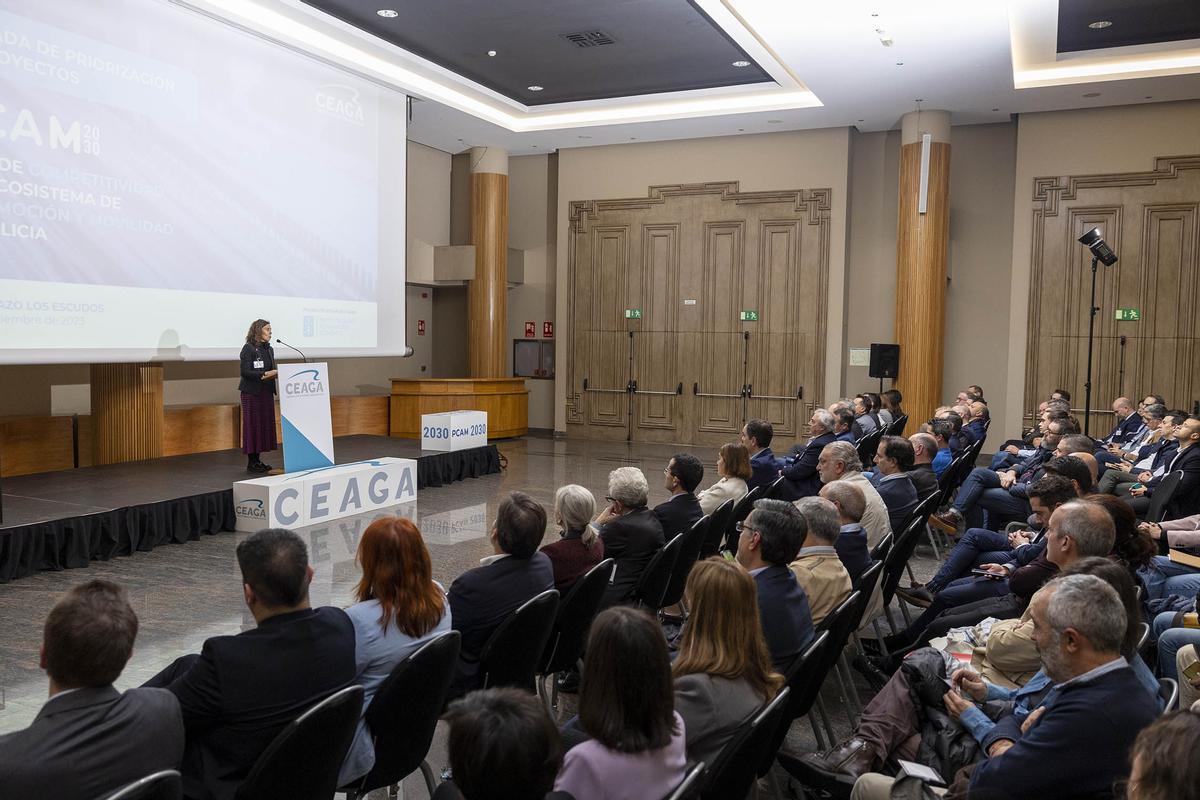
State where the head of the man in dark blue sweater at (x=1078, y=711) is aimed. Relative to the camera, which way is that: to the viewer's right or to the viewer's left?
to the viewer's left

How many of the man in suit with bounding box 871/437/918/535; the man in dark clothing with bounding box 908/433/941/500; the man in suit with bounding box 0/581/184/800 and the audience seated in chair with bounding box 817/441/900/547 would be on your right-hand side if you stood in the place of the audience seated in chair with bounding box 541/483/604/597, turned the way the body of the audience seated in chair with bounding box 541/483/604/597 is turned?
3

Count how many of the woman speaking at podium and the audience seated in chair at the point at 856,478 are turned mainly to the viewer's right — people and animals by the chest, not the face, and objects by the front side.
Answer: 1

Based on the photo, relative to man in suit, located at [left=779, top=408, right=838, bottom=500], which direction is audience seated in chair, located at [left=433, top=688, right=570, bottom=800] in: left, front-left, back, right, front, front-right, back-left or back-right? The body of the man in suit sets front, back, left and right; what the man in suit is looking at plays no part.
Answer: left

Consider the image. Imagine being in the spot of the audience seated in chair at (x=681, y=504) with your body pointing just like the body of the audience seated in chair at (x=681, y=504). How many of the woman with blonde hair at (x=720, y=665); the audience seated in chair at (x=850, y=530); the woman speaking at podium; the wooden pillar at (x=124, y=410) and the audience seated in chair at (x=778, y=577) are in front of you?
2

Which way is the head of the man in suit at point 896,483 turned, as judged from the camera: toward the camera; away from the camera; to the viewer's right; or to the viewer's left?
to the viewer's left

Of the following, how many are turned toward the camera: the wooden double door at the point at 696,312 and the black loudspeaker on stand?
2

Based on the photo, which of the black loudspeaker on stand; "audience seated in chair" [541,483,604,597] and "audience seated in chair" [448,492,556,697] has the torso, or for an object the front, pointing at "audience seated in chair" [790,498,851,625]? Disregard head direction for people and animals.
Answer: the black loudspeaker on stand

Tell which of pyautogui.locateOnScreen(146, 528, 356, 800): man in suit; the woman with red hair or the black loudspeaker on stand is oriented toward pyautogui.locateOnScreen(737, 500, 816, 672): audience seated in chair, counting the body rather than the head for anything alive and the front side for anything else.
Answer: the black loudspeaker on stand

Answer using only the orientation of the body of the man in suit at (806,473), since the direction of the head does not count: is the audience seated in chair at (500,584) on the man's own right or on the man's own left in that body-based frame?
on the man's own left

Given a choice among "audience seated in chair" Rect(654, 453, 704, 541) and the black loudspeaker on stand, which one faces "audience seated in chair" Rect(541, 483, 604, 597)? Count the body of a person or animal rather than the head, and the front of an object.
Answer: the black loudspeaker on stand

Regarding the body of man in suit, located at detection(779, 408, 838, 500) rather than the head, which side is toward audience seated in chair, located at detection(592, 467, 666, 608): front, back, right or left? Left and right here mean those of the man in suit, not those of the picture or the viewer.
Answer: left

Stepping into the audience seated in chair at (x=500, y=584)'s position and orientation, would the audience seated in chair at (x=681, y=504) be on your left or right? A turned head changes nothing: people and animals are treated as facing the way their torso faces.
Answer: on your right

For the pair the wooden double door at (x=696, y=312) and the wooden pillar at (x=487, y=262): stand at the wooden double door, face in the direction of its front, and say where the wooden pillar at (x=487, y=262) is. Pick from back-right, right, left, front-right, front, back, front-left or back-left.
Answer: right

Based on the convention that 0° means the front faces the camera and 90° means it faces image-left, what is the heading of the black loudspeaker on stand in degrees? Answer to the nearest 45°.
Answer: approximately 0°

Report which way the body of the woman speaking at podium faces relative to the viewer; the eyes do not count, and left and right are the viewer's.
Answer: facing to the right of the viewer

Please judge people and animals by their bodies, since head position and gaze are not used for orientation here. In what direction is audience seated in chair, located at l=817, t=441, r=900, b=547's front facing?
to the viewer's left

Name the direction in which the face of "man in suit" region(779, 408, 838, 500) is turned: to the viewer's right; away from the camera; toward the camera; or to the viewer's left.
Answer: to the viewer's left
